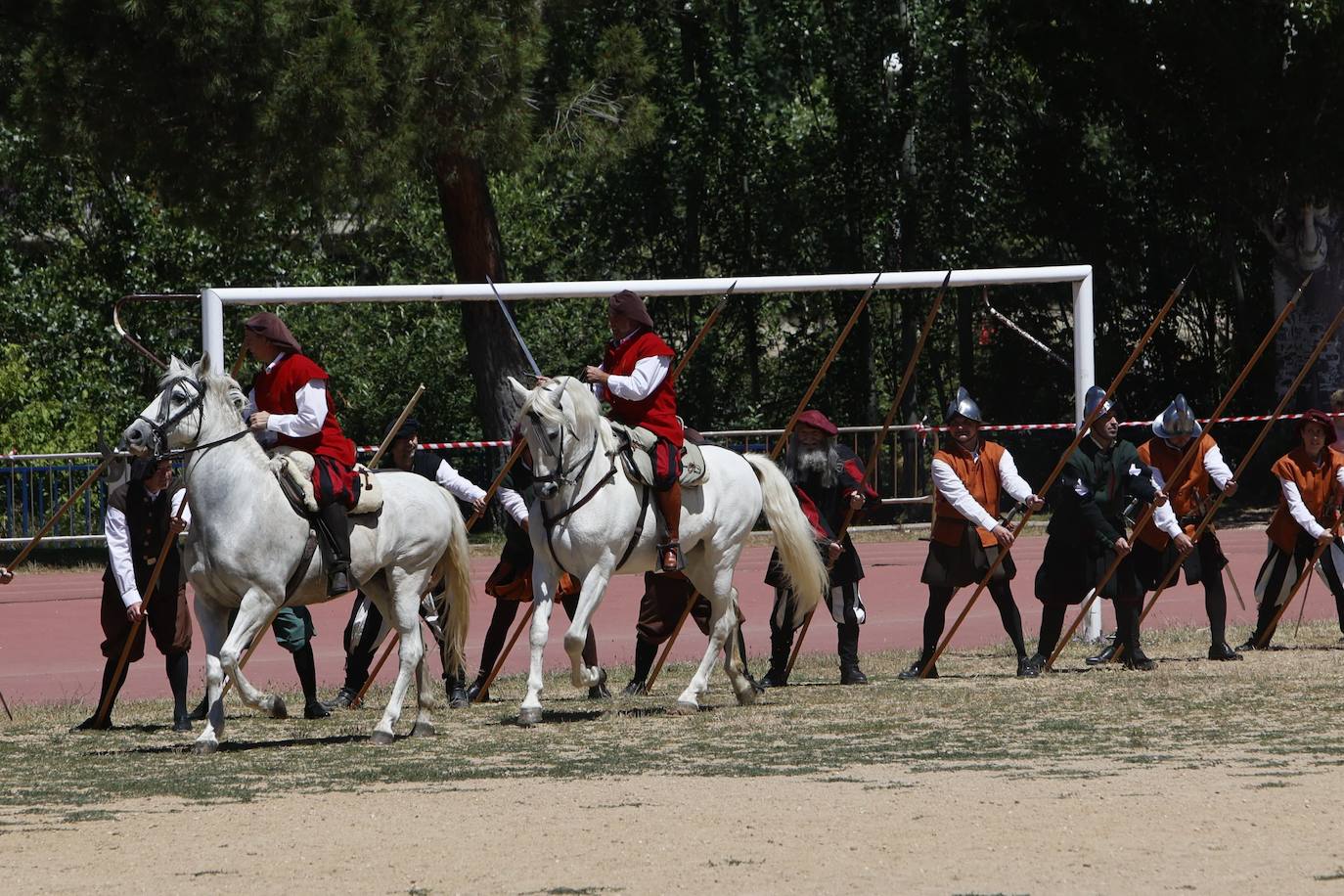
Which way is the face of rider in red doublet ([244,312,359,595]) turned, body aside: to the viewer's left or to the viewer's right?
to the viewer's left

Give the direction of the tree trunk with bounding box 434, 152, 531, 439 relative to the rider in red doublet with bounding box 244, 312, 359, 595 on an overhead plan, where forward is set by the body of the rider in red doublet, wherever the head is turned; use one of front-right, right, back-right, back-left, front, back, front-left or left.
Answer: right

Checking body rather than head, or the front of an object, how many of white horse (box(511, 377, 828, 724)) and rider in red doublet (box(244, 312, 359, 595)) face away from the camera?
0

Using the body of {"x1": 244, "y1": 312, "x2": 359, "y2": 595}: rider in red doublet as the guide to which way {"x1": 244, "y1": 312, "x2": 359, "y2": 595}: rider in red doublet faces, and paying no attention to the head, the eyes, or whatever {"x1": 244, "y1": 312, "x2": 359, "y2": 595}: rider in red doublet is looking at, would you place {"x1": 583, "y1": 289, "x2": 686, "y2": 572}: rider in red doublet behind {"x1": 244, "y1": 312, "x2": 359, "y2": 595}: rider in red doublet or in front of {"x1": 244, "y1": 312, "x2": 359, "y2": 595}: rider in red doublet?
behind

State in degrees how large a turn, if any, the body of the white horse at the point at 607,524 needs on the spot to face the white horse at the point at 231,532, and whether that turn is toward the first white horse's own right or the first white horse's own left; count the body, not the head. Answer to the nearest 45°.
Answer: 0° — it already faces it

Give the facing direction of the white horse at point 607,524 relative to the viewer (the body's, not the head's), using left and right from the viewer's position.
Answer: facing the viewer and to the left of the viewer

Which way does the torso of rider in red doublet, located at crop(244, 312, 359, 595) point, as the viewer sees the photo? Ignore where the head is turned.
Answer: to the viewer's left
